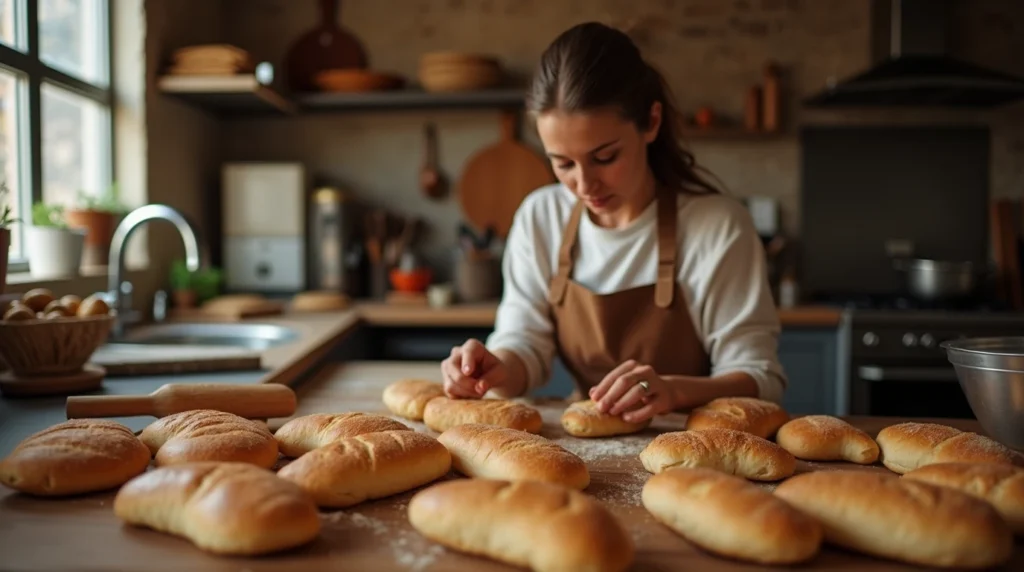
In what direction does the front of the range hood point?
toward the camera

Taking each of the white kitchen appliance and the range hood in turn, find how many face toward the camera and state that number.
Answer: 2

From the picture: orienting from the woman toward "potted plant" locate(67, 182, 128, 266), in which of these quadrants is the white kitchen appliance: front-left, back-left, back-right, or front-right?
front-right

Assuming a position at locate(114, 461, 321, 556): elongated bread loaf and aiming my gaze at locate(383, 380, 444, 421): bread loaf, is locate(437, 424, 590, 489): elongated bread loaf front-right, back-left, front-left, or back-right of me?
front-right

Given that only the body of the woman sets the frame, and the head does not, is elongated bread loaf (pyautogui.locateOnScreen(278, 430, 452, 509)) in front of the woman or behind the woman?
in front

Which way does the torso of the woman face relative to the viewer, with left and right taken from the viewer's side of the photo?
facing the viewer and to the left of the viewer

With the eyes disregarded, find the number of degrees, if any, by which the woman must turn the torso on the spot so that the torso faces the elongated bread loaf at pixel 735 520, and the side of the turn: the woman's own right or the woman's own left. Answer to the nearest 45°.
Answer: approximately 45° to the woman's own left

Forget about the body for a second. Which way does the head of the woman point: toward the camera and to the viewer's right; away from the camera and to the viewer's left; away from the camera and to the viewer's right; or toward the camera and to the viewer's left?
toward the camera and to the viewer's left

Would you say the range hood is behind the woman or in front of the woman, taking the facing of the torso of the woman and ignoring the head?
behind

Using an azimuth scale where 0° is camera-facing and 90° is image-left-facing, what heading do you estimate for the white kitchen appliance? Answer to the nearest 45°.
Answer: approximately 0°

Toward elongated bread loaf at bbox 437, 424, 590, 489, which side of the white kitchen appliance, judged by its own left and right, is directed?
front

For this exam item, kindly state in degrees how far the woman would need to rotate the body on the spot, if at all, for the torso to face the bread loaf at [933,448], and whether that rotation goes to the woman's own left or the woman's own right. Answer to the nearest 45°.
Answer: approximately 90° to the woman's own left

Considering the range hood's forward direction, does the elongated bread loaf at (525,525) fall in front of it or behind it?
in front

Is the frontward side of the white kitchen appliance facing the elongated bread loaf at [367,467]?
yes
